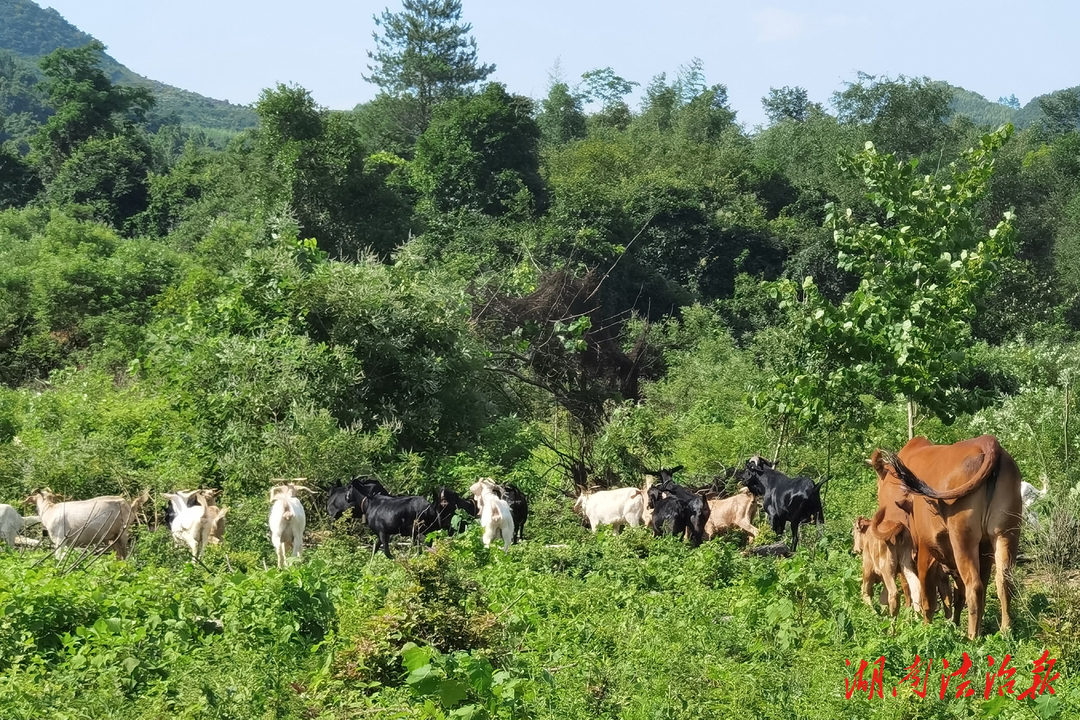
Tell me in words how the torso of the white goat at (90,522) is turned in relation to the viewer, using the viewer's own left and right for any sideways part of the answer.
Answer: facing to the left of the viewer

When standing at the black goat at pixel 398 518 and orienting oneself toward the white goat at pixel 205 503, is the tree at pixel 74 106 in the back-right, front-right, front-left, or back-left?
front-right
